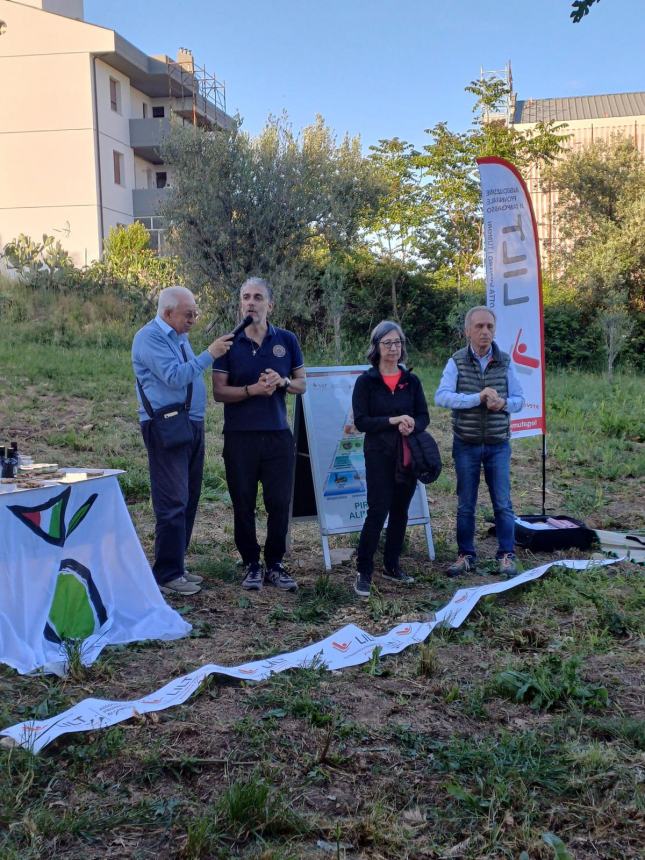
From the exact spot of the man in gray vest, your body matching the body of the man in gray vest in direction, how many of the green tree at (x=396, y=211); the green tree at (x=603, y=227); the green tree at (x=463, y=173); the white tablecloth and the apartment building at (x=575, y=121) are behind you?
4

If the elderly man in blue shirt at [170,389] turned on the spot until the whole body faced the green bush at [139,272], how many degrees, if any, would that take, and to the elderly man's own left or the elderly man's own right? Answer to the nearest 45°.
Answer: approximately 90° to the elderly man's own left

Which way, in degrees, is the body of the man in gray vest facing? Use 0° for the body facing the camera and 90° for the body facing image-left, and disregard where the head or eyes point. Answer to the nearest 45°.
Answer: approximately 0°

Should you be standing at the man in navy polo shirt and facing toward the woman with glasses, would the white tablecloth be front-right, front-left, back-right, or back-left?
back-right

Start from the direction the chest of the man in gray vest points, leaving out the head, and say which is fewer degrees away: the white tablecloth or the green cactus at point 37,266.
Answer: the white tablecloth

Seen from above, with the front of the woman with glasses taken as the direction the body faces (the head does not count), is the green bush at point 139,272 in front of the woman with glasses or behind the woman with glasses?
behind

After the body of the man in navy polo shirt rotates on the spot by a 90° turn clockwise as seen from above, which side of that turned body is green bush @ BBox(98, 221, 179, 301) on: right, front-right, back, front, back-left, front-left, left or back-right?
right

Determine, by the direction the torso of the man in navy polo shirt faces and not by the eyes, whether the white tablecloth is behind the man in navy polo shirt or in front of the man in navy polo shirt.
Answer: in front

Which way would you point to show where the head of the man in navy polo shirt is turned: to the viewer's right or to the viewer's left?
to the viewer's left

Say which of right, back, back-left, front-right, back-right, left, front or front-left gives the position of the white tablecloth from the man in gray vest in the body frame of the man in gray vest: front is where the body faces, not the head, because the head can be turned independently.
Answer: front-right

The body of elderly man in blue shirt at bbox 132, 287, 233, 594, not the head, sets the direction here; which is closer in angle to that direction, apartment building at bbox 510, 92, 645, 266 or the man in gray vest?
the man in gray vest

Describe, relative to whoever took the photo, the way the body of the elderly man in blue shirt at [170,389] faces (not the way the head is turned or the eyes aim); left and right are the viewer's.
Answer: facing to the right of the viewer
